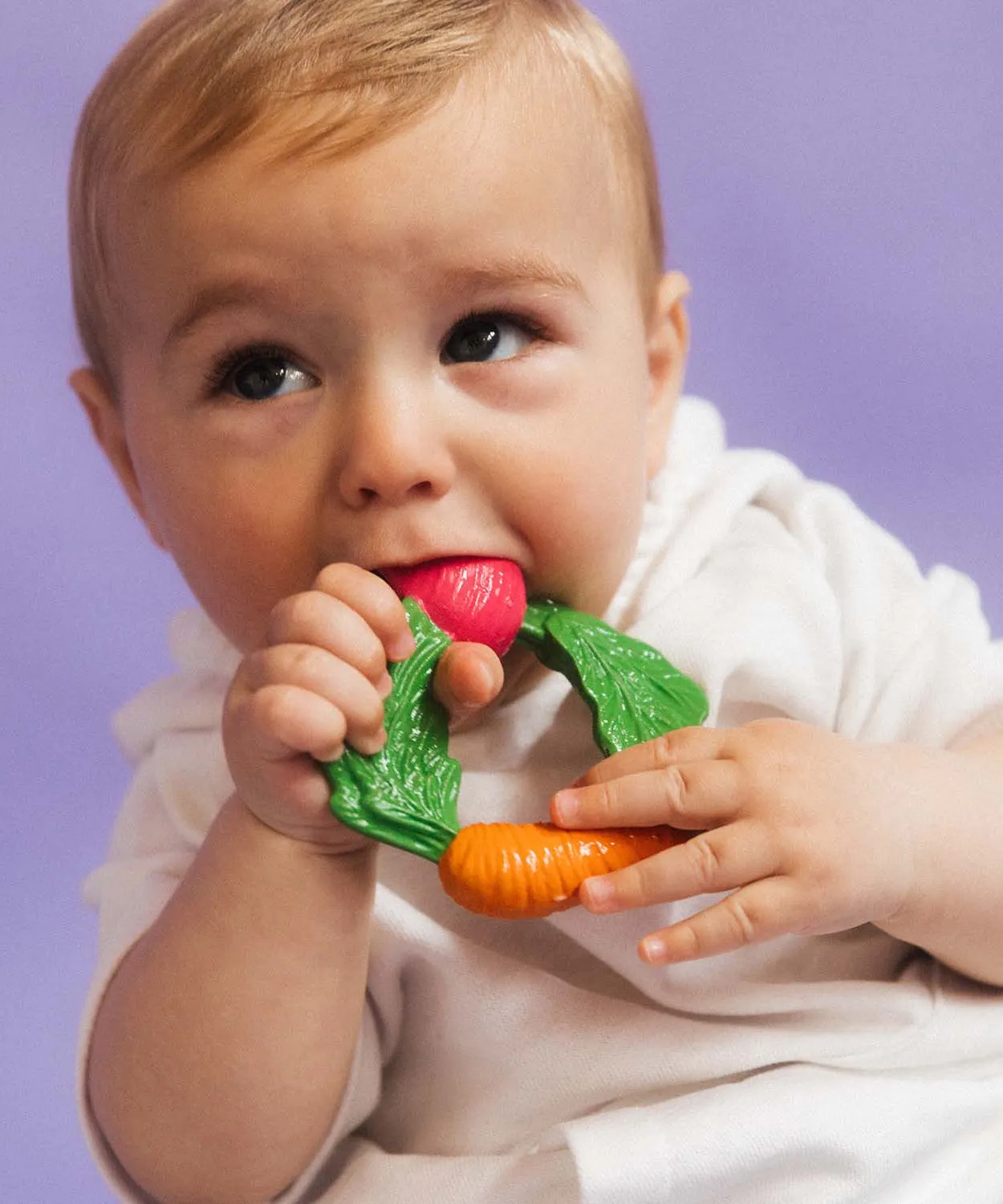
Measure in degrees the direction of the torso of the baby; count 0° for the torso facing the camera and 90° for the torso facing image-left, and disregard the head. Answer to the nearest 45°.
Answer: approximately 0°
